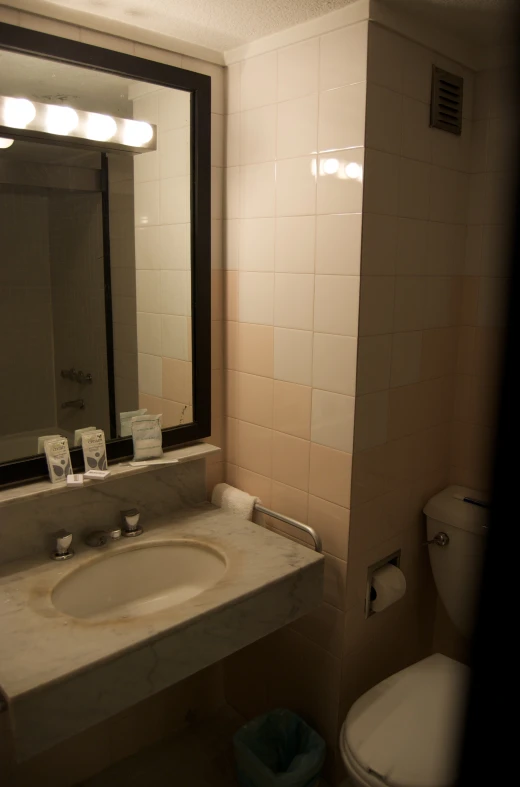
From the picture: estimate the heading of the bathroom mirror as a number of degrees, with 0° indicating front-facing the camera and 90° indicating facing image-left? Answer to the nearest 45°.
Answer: approximately 315°

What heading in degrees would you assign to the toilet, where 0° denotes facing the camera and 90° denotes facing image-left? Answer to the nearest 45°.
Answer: approximately 45°

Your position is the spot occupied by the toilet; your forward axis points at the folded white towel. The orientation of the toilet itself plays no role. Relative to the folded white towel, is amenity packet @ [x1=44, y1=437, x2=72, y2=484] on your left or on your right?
left
